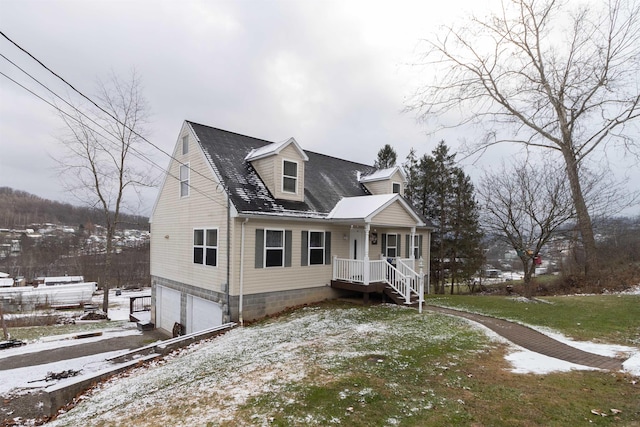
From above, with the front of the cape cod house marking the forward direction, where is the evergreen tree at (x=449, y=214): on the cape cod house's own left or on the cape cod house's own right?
on the cape cod house's own left

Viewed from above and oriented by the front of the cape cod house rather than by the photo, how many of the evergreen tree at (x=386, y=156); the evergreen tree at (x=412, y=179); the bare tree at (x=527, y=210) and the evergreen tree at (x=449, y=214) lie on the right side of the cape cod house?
0

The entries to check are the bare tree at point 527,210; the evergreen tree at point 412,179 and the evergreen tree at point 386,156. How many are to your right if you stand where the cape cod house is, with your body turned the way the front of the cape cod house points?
0

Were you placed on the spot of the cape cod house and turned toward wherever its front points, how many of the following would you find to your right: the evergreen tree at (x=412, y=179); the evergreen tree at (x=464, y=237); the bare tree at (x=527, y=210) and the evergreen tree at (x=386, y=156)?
0

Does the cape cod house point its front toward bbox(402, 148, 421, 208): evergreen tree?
no

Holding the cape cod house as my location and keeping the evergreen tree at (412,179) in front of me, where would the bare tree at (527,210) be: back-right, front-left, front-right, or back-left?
front-right

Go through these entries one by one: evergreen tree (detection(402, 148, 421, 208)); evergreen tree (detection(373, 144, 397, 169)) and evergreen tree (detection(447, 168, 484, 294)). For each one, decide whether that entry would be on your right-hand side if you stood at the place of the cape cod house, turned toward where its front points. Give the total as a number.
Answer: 0

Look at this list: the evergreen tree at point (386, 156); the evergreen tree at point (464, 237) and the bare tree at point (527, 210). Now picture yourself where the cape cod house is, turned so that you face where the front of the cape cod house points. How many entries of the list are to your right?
0

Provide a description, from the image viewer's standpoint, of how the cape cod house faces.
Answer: facing the viewer and to the right of the viewer

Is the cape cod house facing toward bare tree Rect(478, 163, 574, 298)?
no

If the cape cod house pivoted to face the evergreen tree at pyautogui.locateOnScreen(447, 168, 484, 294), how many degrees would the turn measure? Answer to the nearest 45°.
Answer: approximately 90° to its left
